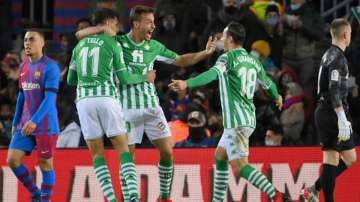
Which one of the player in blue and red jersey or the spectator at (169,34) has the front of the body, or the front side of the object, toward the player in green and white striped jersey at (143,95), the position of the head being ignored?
the spectator

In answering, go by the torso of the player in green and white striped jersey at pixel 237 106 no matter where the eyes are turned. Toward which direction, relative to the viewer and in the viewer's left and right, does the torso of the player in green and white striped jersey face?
facing away from the viewer and to the left of the viewer

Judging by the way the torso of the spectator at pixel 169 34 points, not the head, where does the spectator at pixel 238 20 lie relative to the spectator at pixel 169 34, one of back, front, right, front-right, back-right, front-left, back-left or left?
left

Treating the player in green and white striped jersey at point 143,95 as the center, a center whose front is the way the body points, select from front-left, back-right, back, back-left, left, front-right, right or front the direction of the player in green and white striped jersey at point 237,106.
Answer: left
